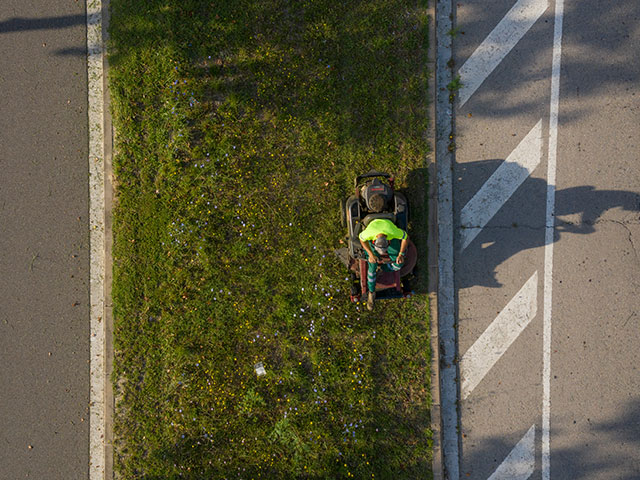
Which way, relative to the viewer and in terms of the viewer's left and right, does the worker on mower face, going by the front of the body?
facing the viewer

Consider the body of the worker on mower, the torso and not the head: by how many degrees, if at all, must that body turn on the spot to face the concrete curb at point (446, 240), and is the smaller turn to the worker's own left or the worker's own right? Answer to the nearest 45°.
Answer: approximately 135° to the worker's own left

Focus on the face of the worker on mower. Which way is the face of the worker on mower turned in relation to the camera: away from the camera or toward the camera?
toward the camera

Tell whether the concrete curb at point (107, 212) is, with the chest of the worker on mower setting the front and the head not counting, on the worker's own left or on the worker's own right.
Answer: on the worker's own right
